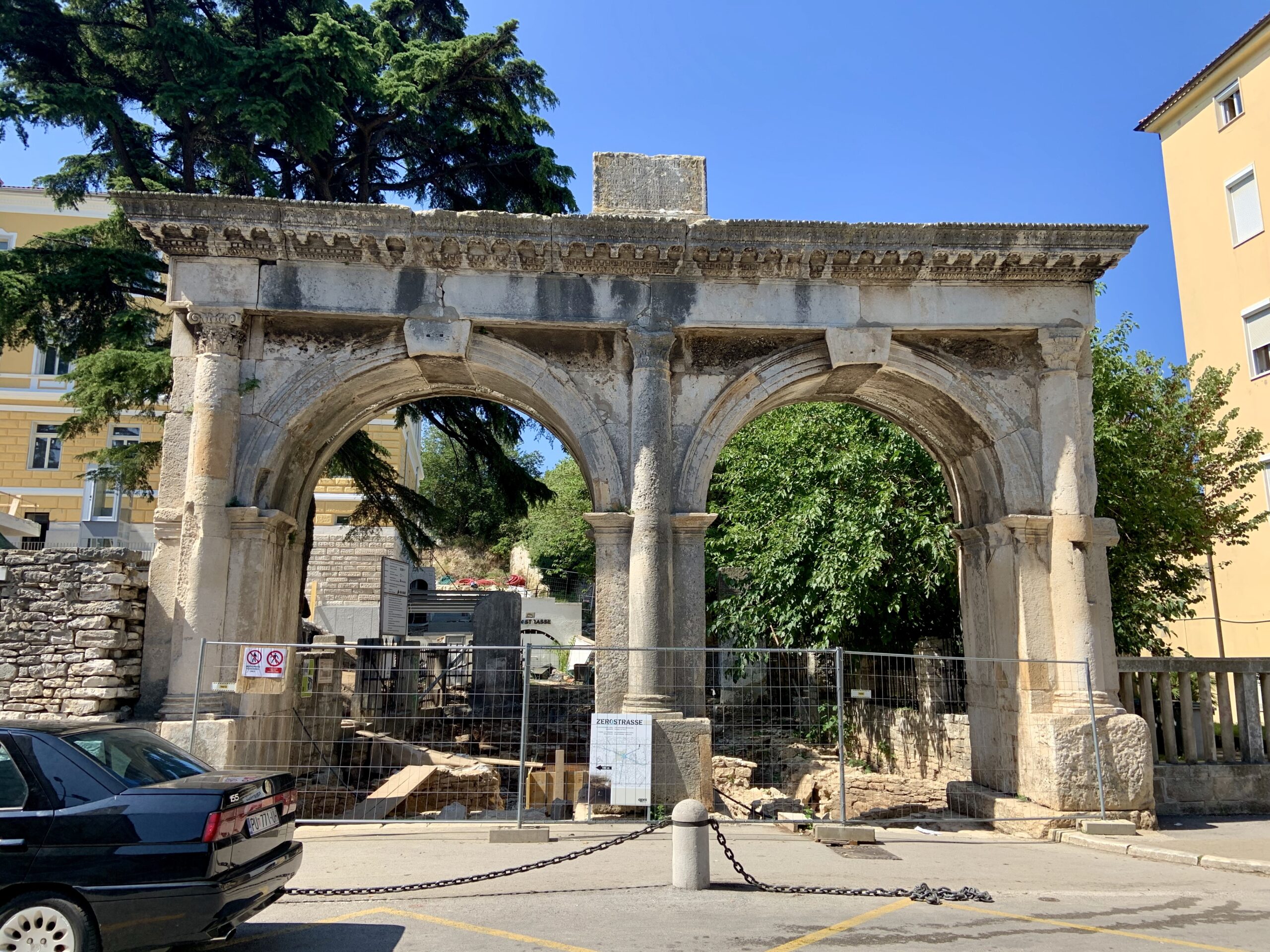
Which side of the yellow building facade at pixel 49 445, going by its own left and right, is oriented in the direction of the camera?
front

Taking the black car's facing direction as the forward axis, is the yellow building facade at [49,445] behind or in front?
in front

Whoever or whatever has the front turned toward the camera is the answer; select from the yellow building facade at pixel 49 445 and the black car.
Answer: the yellow building facade

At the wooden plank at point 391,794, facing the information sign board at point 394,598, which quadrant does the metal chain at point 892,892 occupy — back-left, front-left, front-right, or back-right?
back-right

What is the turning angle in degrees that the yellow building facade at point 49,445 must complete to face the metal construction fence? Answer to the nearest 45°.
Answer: approximately 45° to its left

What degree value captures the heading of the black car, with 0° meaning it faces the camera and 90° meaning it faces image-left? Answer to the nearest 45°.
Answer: approximately 135°

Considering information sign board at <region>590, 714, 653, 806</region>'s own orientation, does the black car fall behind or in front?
in front

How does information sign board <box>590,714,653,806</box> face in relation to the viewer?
toward the camera

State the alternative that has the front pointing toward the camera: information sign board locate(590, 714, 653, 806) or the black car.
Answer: the information sign board

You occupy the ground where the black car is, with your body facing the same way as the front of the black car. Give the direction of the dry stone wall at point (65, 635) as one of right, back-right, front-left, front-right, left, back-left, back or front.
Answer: front-right

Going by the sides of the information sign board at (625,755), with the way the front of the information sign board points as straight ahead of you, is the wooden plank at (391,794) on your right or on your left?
on your right

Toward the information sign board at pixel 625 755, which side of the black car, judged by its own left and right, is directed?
right

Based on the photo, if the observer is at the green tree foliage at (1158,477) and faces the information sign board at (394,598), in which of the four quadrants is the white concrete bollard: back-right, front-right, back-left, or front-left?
front-left

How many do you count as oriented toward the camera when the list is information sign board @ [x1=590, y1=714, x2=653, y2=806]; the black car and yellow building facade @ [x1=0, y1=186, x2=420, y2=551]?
2
